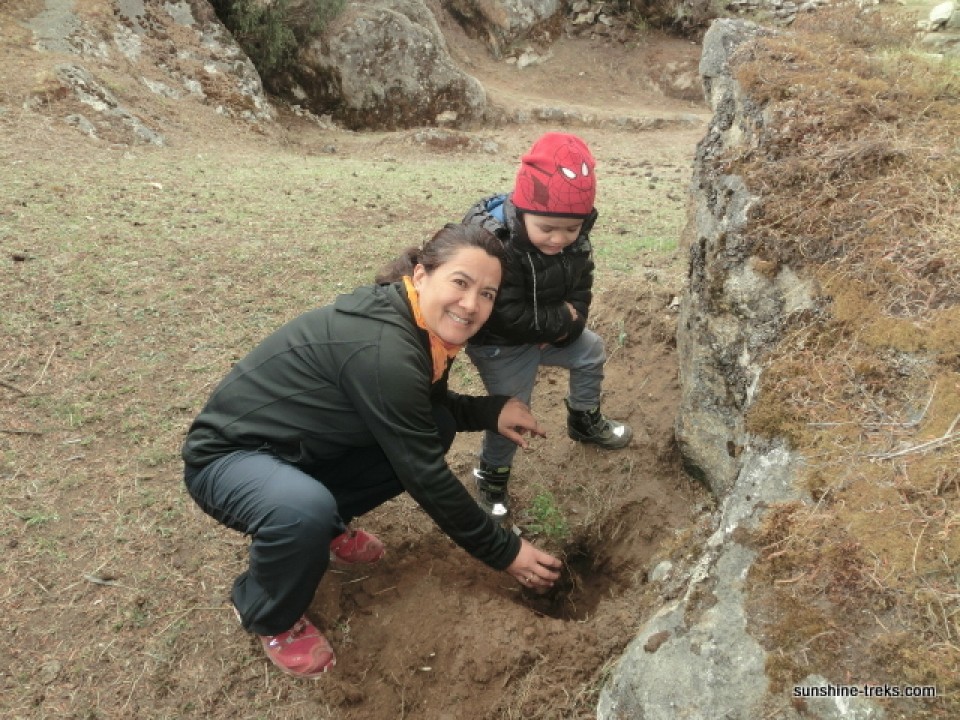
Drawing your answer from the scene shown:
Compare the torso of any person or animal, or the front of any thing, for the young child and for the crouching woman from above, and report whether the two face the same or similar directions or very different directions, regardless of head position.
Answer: same or similar directions

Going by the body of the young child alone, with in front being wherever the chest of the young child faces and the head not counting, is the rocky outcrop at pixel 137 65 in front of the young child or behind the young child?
behind

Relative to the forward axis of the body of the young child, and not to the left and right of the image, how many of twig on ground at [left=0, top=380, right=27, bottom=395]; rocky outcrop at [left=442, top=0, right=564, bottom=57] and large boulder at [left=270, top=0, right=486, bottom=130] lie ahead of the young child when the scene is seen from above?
0

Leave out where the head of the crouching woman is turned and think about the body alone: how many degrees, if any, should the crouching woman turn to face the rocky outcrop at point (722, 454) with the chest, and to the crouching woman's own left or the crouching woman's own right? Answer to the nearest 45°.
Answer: approximately 45° to the crouching woman's own left

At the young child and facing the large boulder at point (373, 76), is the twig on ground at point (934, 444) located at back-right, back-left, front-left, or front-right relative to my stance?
back-right

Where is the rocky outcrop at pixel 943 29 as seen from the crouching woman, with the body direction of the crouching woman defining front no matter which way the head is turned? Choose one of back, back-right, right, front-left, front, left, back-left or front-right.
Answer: left

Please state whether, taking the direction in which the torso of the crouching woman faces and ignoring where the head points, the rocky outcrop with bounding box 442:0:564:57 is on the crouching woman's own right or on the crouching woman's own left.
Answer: on the crouching woman's own left

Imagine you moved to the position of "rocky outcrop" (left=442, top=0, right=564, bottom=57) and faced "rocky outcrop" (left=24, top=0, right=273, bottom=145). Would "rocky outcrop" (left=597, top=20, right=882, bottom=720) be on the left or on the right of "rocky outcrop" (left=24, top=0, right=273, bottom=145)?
left

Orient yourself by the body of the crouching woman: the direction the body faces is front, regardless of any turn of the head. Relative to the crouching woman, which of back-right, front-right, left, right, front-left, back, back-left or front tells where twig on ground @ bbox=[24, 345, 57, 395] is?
back

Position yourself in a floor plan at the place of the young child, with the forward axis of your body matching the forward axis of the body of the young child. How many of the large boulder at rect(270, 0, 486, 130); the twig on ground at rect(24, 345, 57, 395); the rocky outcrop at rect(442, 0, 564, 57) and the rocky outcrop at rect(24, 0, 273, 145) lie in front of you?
0

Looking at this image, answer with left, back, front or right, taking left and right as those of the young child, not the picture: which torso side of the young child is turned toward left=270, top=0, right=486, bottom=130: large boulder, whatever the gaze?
back

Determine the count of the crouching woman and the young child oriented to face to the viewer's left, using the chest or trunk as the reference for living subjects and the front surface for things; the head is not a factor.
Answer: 0

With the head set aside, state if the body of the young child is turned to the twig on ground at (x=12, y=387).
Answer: no

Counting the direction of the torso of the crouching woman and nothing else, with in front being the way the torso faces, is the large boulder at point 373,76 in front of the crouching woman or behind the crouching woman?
behind

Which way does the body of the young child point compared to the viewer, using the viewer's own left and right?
facing the viewer and to the right of the viewer

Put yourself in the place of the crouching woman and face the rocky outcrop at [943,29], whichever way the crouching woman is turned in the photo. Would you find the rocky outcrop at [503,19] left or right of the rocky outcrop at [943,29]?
left
